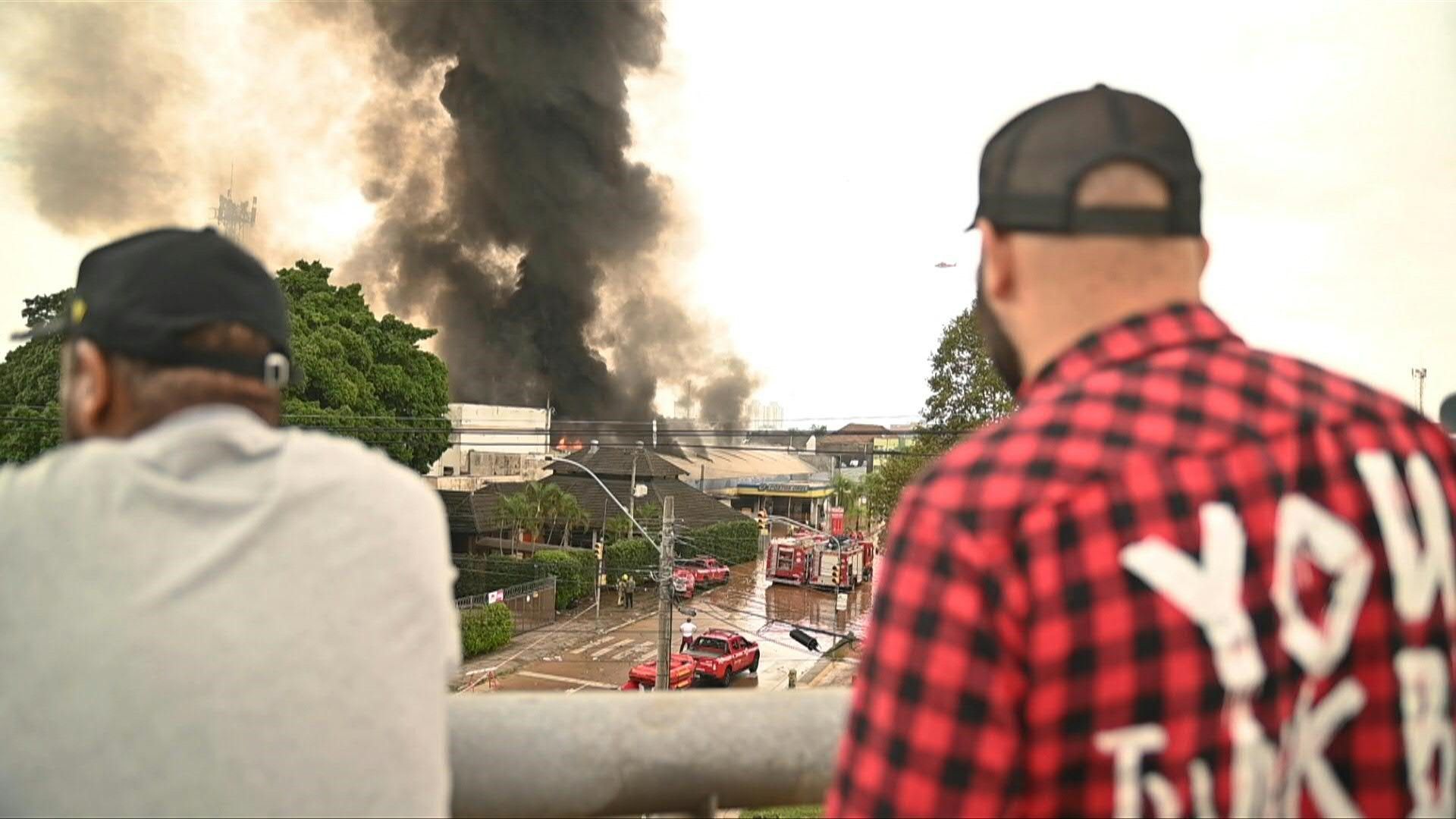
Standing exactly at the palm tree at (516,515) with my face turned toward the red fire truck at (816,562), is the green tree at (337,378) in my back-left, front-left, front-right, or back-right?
back-right

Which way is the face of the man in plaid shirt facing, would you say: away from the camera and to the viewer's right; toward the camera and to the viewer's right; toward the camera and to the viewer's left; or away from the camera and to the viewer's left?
away from the camera and to the viewer's left

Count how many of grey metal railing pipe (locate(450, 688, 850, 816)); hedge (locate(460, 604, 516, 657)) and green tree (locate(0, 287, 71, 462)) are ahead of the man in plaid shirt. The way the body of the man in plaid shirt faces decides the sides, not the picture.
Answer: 3

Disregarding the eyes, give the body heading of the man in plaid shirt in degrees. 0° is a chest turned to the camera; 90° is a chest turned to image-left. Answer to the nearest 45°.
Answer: approximately 135°

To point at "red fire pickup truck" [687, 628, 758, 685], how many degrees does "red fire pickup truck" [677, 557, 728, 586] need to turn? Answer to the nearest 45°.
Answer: approximately 45° to its left

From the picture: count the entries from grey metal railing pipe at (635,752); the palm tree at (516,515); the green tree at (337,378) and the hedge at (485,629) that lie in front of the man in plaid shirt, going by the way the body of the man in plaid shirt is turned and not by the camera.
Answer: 4
